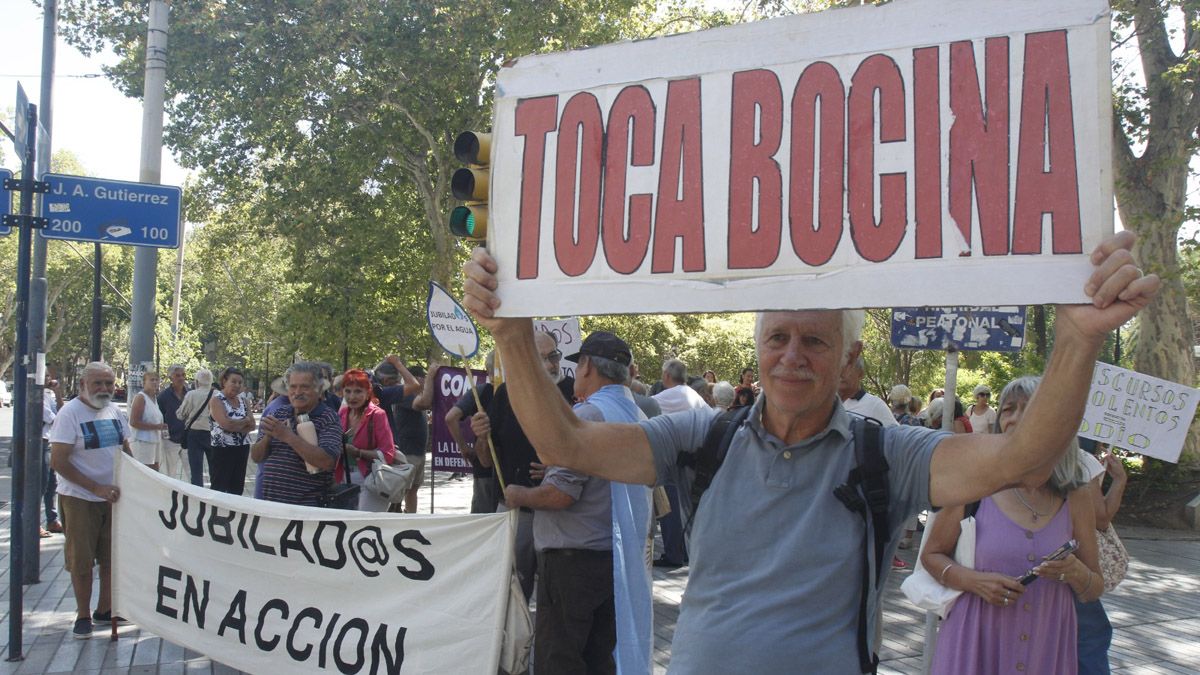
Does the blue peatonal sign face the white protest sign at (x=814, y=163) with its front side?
yes

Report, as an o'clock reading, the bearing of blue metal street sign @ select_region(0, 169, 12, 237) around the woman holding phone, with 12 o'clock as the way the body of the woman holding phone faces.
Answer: The blue metal street sign is roughly at 3 o'clock from the woman holding phone.

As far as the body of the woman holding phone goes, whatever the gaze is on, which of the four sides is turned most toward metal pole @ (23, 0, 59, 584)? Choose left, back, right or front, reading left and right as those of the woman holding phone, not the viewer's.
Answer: right

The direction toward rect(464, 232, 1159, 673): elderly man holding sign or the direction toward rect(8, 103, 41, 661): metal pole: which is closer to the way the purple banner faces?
the elderly man holding sign

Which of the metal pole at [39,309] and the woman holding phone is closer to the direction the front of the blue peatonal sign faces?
the woman holding phone

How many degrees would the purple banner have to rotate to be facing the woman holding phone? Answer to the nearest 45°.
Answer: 0° — it already faces them

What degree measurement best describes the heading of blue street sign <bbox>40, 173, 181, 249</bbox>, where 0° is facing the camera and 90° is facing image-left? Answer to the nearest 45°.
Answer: approximately 0°
